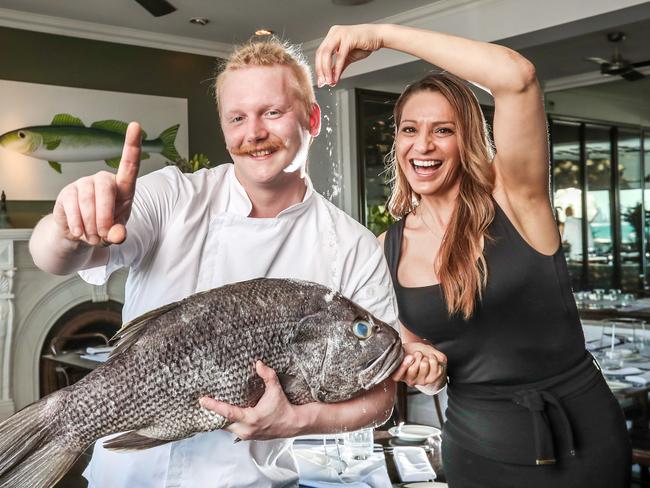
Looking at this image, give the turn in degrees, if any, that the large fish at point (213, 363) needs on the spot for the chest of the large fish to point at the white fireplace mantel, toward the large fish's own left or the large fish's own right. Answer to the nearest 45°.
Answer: approximately 90° to the large fish's own left

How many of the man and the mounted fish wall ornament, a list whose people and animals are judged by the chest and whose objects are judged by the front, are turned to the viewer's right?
0

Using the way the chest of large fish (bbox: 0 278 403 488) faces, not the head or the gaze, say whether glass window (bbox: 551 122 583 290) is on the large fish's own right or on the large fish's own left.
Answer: on the large fish's own left

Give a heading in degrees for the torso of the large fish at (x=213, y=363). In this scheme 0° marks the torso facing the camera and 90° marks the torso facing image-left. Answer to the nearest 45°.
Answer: approximately 270°
